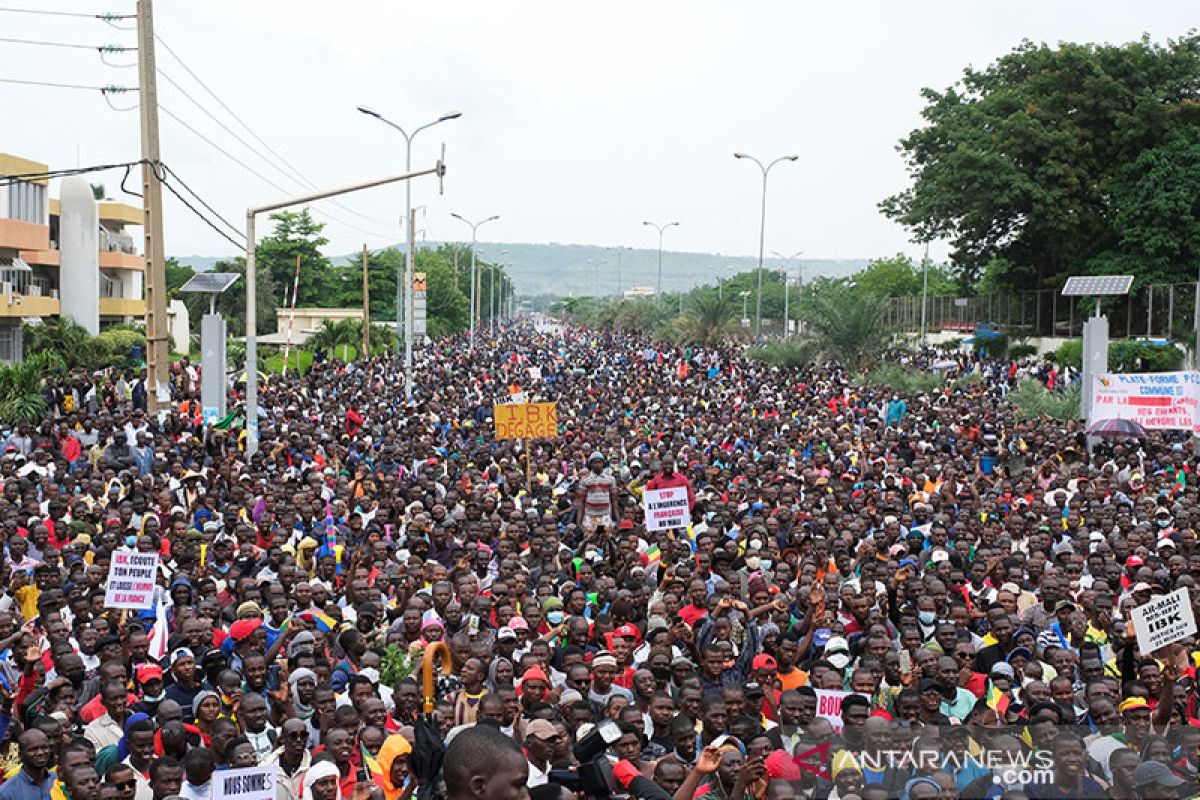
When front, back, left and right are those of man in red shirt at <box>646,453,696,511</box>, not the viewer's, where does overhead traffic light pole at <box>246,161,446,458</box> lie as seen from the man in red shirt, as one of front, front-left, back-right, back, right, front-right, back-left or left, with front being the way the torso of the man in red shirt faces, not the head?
back-right

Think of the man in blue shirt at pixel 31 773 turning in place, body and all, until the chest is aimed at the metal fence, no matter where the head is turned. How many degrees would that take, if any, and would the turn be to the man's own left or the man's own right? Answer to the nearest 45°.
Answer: approximately 90° to the man's own left

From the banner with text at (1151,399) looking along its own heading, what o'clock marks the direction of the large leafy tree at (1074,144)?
The large leafy tree is roughly at 6 o'clock from the banner with text.

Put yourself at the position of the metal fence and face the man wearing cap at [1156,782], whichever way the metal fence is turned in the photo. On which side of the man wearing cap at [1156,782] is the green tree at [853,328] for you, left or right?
right

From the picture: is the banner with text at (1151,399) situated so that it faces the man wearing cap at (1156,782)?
yes

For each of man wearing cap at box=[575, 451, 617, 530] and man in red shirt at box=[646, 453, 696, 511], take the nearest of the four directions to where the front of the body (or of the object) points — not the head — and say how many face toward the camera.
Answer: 2

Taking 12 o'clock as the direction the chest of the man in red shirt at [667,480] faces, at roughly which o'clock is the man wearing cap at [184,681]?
The man wearing cap is roughly at 1 o'clock from the man in red shirt.

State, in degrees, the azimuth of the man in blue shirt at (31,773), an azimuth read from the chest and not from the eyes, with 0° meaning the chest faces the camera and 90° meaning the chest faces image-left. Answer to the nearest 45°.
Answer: approximately 315°

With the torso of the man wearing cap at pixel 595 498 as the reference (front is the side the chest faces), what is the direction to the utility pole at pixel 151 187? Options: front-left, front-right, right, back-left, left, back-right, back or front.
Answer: back-right

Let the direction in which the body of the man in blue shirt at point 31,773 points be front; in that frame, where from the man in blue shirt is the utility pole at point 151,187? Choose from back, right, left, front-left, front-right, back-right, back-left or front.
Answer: back-left
